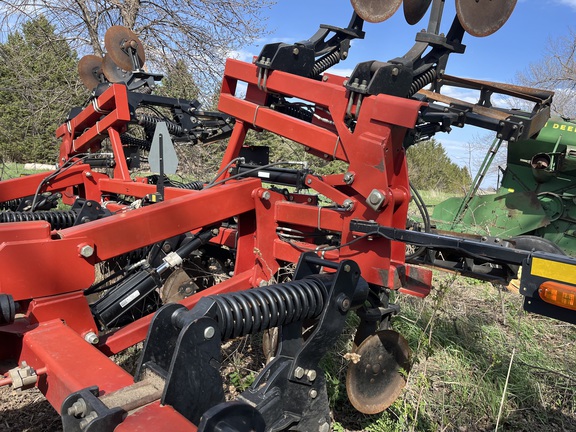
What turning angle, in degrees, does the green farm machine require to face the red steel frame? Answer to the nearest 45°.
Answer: approximately 90° to its left
